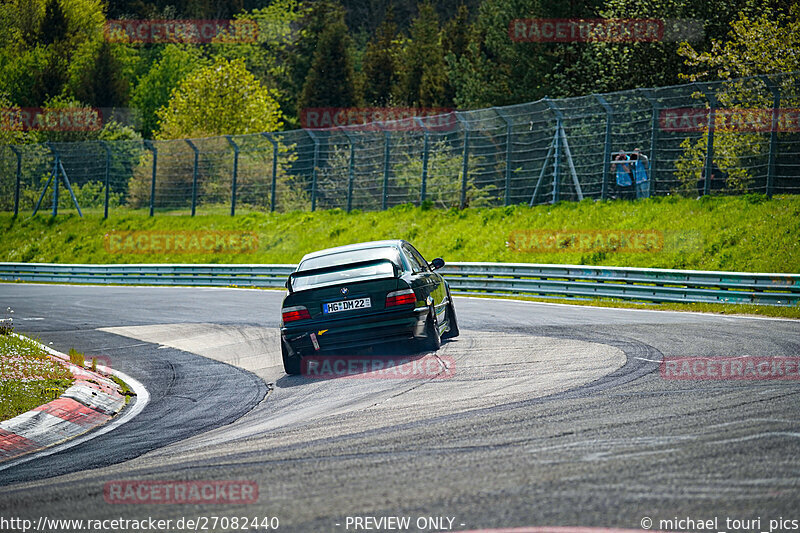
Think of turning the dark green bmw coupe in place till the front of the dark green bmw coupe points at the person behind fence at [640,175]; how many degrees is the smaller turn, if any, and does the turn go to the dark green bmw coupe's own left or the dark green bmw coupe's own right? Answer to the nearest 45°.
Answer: approximately 45° to the dark green bmw coupe's own right

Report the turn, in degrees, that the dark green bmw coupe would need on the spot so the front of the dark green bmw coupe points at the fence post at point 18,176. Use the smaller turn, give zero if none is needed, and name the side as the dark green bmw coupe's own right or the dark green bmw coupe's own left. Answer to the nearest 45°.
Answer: approximately 45° to the dark green bmw coupe's own left

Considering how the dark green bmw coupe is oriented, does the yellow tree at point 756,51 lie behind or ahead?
ahead

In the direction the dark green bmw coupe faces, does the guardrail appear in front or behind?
in front

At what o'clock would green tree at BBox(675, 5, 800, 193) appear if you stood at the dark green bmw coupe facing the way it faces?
The green tree is roughly at 1 o'clock from the dark green bmw coupe.

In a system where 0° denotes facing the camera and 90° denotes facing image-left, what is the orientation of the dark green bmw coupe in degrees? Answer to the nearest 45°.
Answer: approximately 180°

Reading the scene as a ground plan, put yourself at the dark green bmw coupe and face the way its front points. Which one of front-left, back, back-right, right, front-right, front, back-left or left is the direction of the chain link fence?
front

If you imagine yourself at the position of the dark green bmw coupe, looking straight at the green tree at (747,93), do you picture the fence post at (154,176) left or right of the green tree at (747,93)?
left
